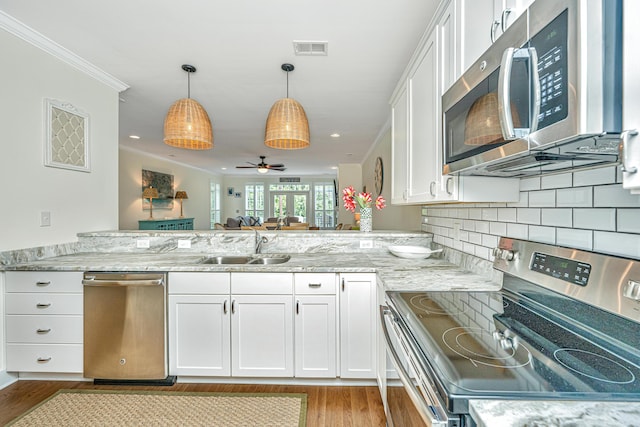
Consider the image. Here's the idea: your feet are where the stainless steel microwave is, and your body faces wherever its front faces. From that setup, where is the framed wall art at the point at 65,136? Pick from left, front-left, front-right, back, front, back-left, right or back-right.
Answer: front-right

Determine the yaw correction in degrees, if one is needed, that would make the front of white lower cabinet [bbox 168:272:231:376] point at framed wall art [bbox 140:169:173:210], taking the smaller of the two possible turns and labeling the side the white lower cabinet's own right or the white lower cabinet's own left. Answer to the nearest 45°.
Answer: approximately 180°

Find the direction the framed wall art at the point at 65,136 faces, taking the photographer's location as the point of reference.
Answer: facing the viewer and to the right of the viewer

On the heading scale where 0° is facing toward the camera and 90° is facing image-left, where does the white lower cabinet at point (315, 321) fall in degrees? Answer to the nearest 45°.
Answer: approximately 0°

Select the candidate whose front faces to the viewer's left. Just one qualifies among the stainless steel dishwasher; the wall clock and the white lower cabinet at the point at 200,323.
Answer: the wall clock

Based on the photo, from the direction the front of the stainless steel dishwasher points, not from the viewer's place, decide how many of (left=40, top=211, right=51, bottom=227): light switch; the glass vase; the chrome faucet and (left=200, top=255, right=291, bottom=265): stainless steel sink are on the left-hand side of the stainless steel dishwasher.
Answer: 3

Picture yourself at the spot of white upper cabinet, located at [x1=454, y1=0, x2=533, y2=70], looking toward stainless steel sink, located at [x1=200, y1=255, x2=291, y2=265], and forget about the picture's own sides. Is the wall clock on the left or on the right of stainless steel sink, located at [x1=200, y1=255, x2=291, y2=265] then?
right

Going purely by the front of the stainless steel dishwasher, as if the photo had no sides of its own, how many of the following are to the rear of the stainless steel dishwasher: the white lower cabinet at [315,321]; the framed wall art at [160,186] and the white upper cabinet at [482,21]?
1

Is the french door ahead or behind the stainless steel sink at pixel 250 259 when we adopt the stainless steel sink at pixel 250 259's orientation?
behind

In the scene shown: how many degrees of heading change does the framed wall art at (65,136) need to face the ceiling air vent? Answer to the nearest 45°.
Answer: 0° — it already faces it

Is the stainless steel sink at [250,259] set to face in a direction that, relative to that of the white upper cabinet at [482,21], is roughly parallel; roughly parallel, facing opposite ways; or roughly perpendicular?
roughly perpendicular

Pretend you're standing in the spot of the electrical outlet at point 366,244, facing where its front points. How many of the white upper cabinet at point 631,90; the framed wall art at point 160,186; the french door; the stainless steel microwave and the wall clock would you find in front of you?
2

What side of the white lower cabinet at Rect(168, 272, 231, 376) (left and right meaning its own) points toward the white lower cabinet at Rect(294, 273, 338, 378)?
left

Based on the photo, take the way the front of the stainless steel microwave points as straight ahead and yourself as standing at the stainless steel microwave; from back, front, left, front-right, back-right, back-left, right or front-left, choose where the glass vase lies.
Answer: right

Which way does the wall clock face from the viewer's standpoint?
to the viewer's left
